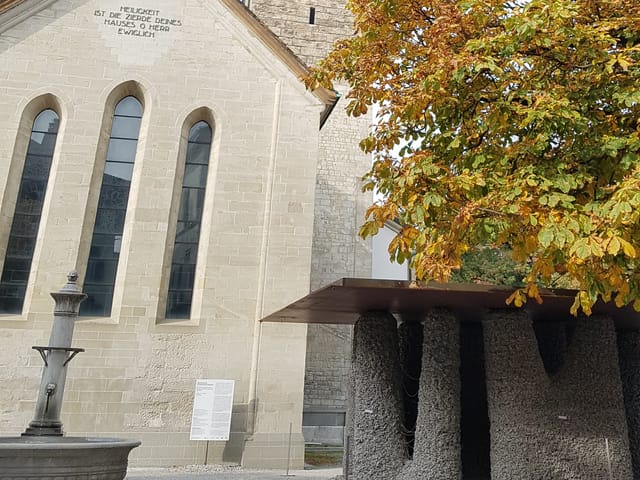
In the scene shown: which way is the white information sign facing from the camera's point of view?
toward the camera

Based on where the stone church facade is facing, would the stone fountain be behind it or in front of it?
in front

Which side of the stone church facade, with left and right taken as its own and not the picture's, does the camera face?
front

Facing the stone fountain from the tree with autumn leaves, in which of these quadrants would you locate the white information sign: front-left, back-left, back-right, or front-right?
front-right

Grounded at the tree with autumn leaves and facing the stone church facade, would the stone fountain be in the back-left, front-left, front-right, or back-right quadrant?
front-left

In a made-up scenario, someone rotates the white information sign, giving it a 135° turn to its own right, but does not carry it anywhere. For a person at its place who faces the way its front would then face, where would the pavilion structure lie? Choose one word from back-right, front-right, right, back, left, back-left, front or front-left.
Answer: back

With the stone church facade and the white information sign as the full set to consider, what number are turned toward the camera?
2

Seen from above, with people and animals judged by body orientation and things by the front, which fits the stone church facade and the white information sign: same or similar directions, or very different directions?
same or similar directions

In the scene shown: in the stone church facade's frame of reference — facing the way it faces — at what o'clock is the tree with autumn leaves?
The tree with autumn leaves is roughly at 11 o'clock from the stone church facade.
